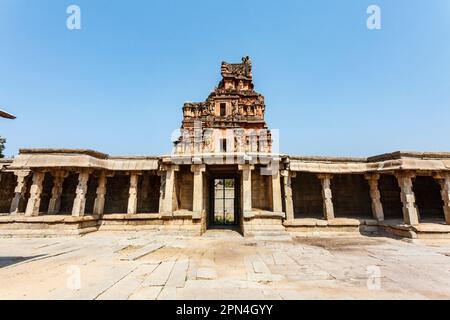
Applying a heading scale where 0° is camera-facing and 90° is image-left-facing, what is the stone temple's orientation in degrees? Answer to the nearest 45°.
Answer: approximately 0°
